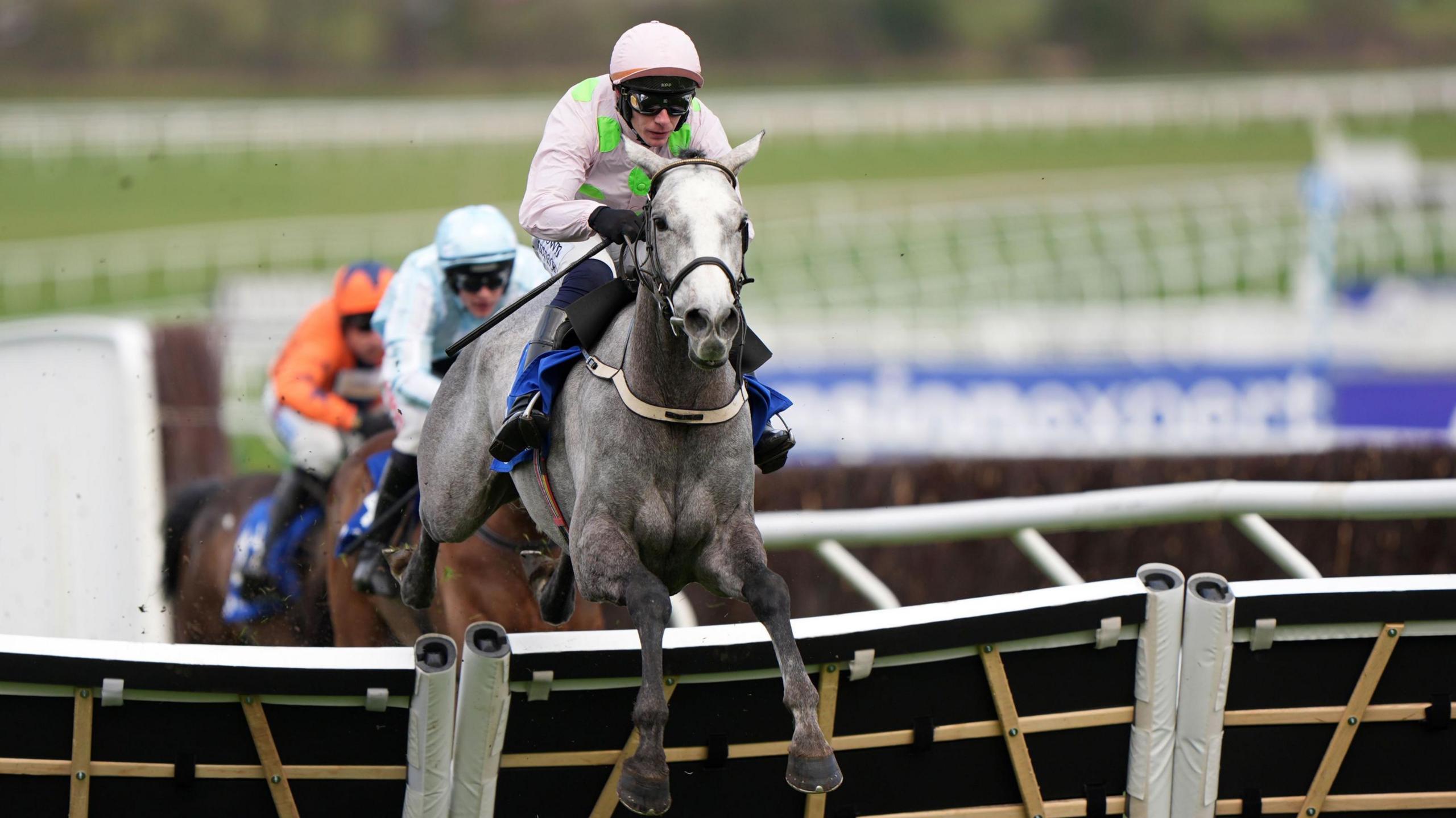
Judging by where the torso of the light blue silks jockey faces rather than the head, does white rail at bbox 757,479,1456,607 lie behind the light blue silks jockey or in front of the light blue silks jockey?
in front

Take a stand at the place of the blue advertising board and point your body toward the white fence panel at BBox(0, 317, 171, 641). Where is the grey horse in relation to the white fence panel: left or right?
left

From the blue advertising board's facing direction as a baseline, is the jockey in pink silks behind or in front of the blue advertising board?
in front

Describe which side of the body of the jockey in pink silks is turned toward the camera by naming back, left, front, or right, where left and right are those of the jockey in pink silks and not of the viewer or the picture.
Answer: front

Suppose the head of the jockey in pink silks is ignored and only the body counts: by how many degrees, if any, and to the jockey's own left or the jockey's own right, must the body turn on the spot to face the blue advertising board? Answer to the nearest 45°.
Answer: approximately 180°

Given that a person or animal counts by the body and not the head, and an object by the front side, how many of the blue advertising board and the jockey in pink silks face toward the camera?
2

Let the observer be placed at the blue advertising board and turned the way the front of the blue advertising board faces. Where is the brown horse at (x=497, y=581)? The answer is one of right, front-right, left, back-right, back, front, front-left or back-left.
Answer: front

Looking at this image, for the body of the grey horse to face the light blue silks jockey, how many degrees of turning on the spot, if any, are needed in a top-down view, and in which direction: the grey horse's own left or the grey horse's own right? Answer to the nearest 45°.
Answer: approximately 180°

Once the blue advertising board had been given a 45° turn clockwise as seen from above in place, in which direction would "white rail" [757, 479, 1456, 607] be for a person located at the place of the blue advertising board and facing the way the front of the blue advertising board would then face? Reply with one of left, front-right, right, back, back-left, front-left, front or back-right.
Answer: front-left

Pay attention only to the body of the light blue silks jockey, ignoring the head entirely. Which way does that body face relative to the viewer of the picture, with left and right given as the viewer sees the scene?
facing the viewer and to the right of the viewer

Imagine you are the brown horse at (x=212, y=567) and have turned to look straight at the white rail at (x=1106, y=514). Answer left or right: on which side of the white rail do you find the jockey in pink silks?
right

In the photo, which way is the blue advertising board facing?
toward the camera
